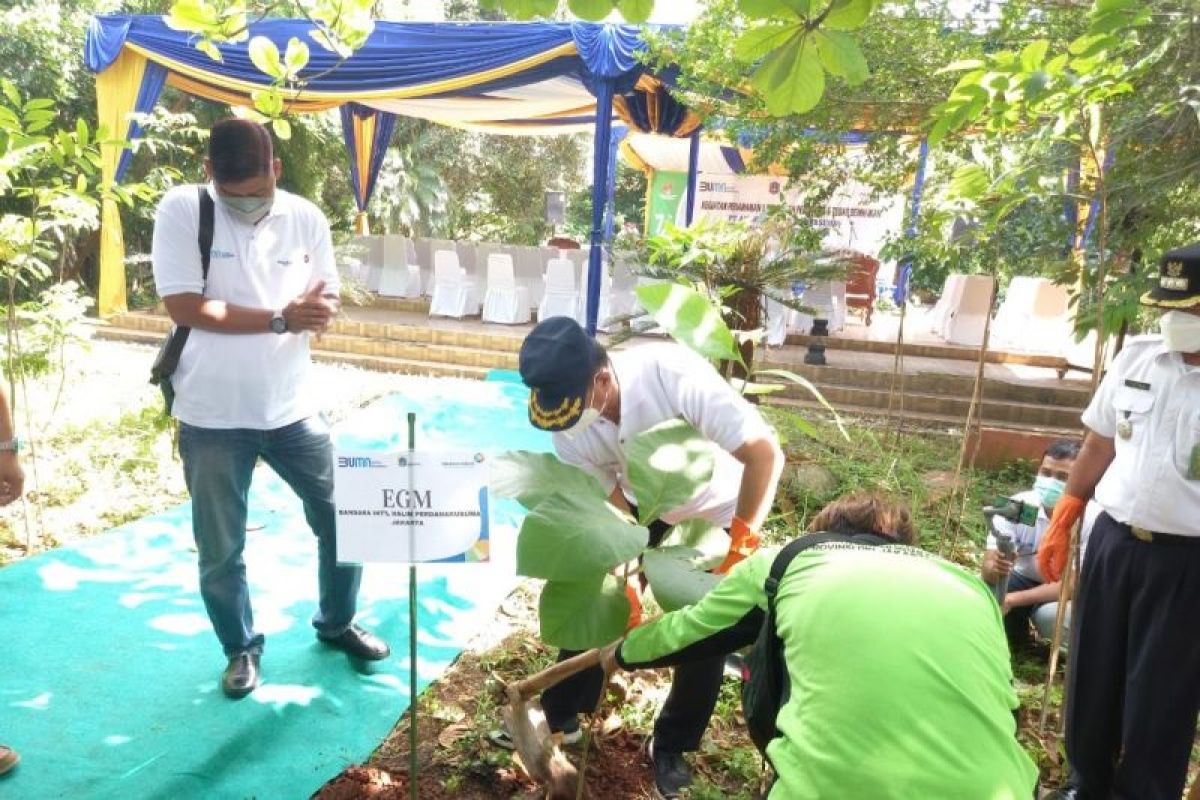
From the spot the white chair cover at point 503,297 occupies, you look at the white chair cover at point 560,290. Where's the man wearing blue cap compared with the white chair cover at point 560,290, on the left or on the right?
right

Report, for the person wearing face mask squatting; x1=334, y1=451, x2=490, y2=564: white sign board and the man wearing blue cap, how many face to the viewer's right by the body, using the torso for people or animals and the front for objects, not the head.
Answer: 0

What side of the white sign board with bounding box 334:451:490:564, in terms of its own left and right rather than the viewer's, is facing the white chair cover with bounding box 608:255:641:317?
back

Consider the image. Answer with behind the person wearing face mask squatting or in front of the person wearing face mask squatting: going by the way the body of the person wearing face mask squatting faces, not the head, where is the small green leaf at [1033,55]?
in front

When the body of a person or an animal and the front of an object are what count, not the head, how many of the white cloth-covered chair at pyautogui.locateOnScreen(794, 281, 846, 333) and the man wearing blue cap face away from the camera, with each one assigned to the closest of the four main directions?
0

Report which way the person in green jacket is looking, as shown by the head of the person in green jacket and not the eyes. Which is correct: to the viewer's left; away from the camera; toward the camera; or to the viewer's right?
away from the camera

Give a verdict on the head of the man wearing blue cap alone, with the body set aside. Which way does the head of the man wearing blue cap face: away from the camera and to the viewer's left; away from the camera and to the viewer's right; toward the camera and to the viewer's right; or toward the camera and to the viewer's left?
toward the camera and to the viewer's left

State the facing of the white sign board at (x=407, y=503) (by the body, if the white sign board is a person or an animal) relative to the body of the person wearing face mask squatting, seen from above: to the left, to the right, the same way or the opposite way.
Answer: to the left

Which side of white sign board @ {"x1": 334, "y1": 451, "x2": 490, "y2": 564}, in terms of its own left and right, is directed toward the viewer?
front
